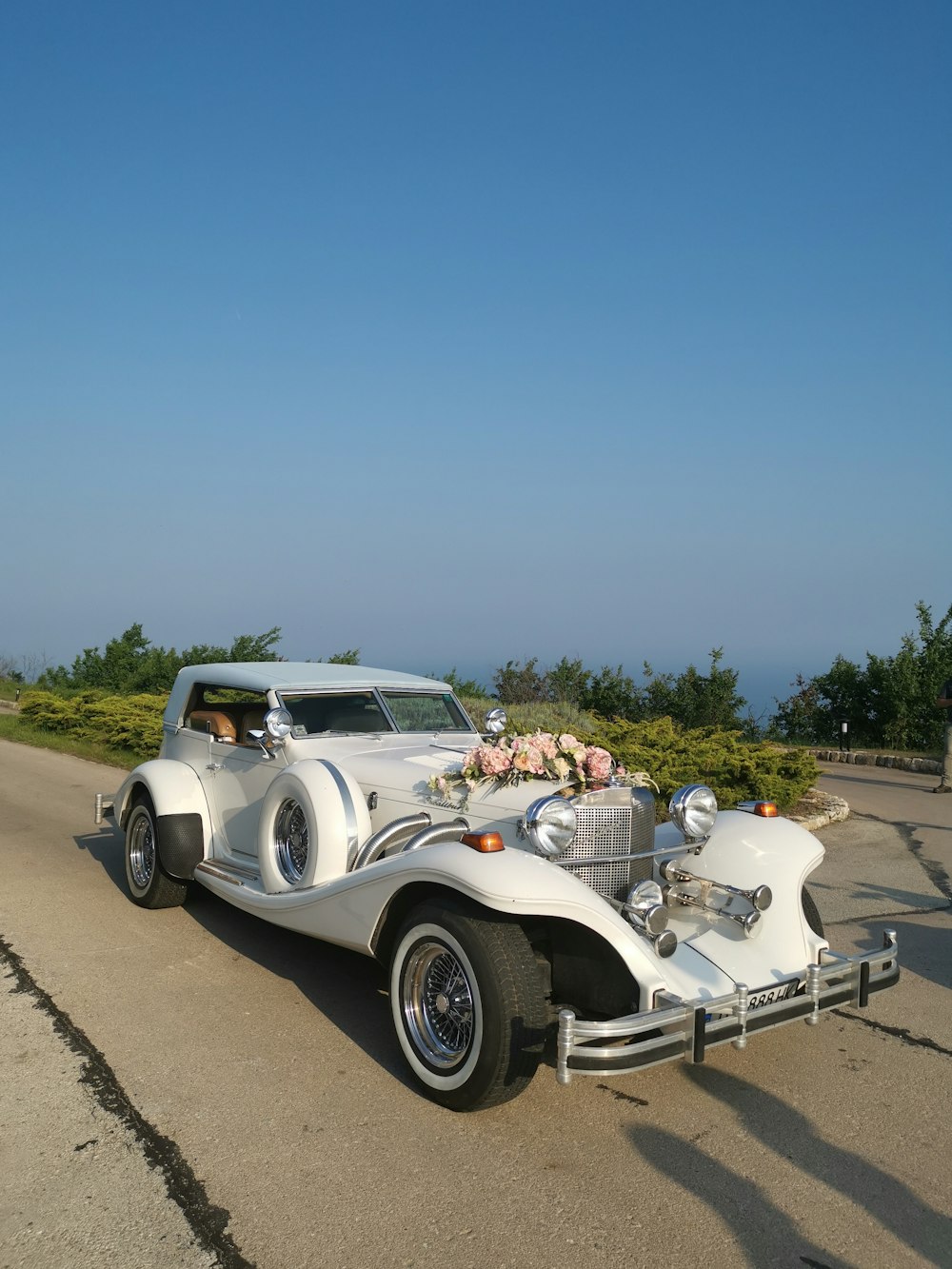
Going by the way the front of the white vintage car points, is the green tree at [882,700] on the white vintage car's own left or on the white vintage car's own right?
on the white vintage car's own left

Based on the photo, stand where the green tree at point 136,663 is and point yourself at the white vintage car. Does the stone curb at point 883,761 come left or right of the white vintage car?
left

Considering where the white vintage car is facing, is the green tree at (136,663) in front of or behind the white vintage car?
behind

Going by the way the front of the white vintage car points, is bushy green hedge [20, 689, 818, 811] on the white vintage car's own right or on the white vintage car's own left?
on the white vintage car's own left

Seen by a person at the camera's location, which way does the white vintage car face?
facing the viewer and to the right of the viewer

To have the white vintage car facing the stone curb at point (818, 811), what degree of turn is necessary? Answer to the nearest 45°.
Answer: approximately 90° to its left

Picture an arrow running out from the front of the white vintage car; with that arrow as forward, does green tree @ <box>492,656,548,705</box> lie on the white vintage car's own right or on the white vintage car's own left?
on the white vintage car's own left
